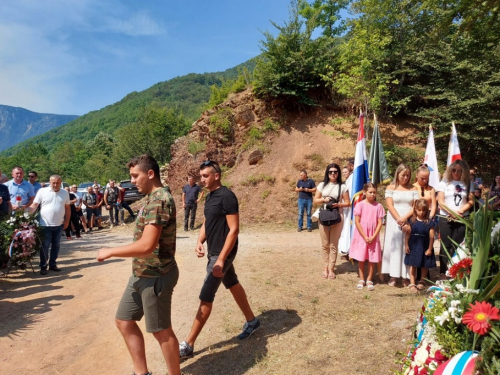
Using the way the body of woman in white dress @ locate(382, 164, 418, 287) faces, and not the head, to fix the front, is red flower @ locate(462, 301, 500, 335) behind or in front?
in front

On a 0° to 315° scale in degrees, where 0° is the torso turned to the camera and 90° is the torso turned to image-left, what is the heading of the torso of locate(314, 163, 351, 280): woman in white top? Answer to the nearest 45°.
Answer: approximately 0°

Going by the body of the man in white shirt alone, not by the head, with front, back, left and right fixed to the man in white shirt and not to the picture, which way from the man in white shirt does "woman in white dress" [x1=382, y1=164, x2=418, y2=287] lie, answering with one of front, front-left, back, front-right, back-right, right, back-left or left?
front-left

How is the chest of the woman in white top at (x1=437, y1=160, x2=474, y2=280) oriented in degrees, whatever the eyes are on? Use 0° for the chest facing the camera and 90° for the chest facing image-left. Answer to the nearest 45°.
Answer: approximately 0°

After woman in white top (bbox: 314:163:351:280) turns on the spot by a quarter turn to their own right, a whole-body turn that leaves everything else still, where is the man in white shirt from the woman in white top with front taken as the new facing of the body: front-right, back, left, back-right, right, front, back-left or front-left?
front

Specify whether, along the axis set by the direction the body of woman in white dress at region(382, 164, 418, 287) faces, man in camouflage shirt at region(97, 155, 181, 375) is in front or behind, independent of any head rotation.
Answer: in front
